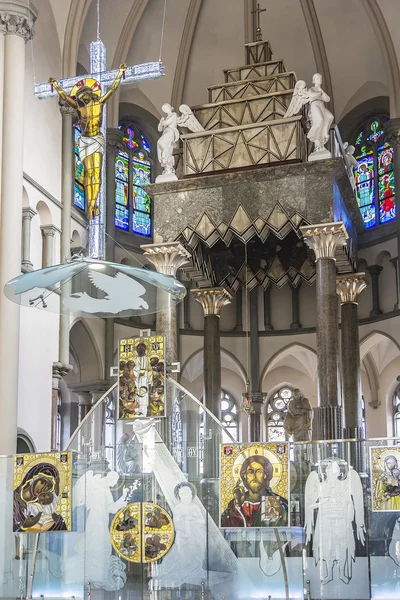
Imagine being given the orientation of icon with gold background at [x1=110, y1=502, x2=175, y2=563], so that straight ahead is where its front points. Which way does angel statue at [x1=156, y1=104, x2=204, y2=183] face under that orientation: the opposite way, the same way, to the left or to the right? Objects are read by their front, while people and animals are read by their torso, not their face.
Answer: to the right

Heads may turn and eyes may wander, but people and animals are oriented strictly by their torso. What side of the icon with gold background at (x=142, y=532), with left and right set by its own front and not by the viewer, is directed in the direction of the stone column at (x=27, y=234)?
back

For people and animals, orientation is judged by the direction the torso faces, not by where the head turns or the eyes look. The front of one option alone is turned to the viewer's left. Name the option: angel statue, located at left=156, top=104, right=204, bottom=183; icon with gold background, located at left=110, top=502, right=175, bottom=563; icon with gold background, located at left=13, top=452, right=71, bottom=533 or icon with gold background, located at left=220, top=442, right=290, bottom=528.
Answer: the angel statue

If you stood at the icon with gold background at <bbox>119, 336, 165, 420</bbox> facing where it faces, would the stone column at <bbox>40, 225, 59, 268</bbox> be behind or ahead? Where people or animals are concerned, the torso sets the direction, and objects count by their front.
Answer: behind

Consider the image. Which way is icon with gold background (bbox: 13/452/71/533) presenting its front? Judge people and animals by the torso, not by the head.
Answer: toward the camera

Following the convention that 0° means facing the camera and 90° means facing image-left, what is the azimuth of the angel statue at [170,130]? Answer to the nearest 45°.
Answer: approximately 90°

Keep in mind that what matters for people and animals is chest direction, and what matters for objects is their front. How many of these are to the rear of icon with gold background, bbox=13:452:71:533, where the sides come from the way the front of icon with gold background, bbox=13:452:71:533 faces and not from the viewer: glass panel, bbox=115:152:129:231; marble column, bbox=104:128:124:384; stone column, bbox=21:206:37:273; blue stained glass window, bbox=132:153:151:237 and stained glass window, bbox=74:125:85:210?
5
